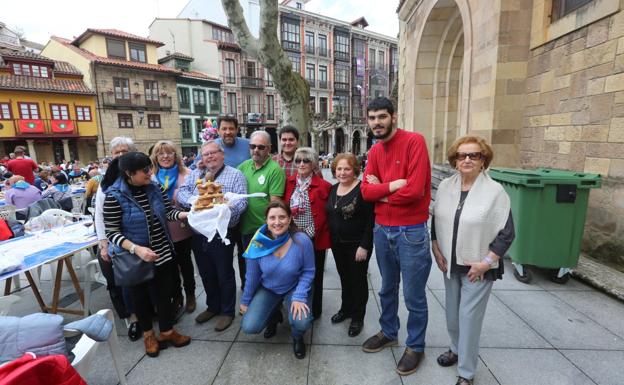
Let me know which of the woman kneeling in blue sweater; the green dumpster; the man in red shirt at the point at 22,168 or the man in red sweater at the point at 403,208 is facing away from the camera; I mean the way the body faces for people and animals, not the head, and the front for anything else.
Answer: the man in red shirt at the point at 22,168

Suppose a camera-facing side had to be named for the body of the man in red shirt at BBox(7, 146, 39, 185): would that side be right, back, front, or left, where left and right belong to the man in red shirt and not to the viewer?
back

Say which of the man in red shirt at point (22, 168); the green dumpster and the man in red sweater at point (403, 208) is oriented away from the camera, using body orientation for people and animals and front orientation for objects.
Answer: the man in red shirt at point (22, 168)

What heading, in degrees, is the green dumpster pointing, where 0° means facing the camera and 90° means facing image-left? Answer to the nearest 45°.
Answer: approximately 0°

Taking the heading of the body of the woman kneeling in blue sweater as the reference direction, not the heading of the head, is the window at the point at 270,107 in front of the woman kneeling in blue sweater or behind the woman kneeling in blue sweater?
behind

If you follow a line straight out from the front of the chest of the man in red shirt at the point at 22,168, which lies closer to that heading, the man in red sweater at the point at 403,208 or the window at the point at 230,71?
the window

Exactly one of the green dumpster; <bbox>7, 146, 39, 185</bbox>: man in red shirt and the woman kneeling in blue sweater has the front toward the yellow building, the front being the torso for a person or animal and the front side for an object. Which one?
the man in red shirt

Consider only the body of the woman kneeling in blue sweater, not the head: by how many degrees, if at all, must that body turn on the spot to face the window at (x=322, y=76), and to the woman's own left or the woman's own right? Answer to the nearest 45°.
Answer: approximately 180°
